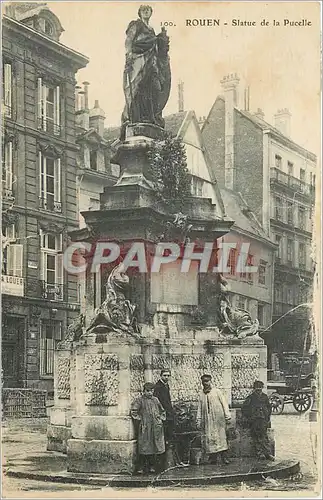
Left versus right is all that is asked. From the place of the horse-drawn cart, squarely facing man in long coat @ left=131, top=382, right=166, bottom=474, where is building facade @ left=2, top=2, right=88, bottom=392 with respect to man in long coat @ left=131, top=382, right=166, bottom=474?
right

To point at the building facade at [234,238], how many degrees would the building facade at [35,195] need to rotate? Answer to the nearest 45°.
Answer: approximately 45° to its left

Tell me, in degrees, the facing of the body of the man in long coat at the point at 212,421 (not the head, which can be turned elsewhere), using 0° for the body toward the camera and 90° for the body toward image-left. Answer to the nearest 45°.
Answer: approximately 0°

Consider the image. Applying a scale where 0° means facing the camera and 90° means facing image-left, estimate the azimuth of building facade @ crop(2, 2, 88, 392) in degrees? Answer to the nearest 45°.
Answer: approximately 315°

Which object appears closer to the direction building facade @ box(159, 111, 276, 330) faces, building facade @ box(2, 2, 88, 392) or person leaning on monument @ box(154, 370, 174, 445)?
the person leaning on monument

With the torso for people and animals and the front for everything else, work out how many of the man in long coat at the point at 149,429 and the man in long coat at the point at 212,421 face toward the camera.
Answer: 2
